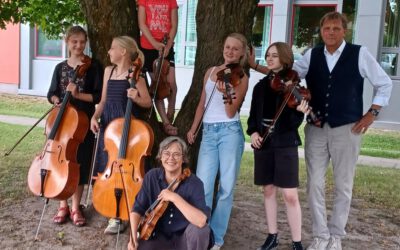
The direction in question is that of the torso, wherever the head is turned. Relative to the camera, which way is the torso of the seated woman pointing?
toward the camera

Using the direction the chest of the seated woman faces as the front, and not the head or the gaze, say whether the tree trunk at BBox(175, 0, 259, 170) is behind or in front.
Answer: behind

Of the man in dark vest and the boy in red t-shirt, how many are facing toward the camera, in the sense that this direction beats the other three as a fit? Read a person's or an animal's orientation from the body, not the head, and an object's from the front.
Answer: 2

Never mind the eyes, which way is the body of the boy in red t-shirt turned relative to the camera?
toward the camera

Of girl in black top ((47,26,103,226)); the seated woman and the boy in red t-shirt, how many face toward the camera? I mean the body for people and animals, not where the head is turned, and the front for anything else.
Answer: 3

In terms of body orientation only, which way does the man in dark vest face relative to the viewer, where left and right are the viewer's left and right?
facing the viewer
